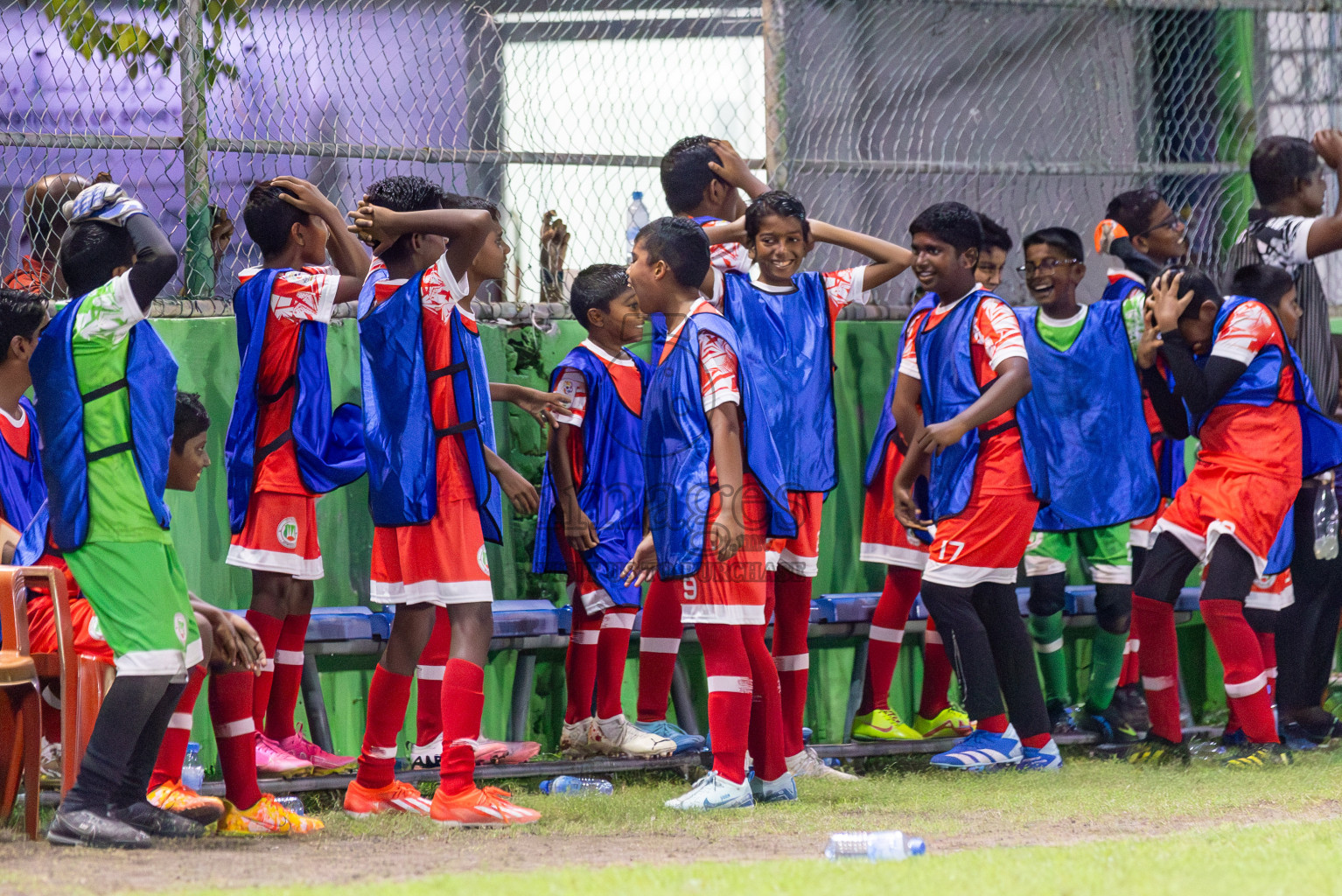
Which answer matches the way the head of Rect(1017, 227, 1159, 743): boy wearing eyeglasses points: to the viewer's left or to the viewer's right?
to the viewer's left

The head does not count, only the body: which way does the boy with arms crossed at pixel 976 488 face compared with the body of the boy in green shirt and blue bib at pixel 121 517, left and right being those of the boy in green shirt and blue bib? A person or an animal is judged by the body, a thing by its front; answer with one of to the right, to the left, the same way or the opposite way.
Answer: the opposite way

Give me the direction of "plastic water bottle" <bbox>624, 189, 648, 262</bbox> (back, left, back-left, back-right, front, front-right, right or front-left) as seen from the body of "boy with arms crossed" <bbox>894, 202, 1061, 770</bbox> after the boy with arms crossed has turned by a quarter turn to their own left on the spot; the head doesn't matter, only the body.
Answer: back

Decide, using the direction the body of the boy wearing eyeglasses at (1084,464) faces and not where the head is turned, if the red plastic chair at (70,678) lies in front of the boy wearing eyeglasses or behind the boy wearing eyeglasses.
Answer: in front

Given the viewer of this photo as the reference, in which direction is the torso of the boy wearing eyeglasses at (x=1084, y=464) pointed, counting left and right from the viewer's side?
facing the viewer

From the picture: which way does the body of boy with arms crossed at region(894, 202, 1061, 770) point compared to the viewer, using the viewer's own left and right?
facing the viewer and to the left of the viewer

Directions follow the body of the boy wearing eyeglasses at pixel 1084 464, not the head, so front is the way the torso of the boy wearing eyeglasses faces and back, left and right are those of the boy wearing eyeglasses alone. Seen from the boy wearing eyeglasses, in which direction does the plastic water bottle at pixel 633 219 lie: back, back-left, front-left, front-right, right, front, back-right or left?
right

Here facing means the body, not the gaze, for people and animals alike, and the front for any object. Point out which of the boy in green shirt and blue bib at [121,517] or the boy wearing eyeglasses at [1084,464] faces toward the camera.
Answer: the boy wearing eyeglasses

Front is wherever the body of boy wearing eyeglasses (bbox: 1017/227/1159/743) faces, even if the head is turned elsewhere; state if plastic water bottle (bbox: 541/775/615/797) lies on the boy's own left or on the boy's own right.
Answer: on the boy's own right

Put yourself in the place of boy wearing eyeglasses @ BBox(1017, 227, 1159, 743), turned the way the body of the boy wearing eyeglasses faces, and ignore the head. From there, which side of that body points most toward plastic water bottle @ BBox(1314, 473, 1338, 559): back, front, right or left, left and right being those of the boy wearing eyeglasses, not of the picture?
left
